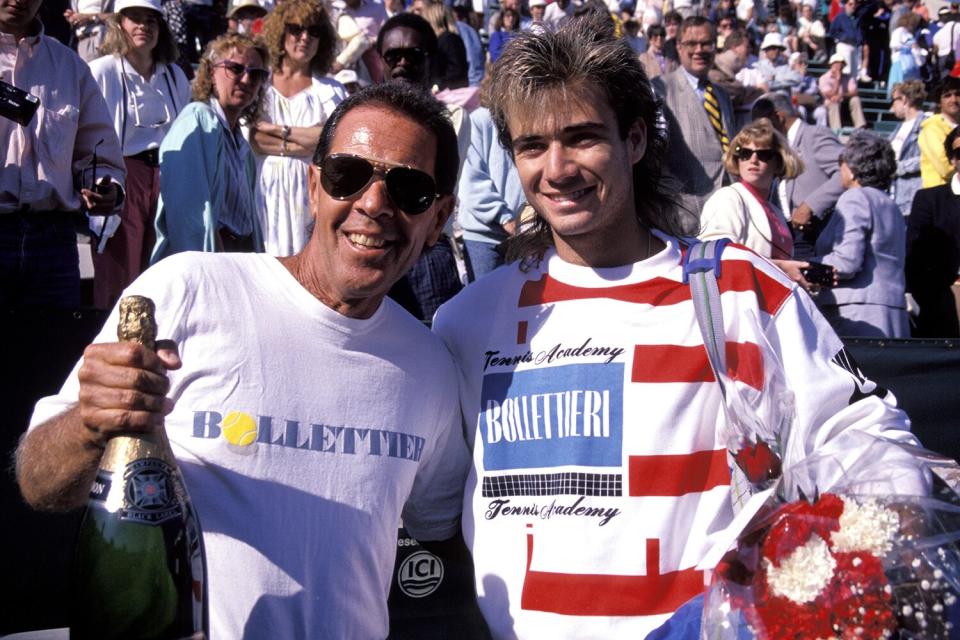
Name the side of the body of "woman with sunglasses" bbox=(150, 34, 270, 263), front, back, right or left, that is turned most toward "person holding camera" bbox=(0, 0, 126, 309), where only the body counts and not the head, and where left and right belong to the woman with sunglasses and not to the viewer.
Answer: right

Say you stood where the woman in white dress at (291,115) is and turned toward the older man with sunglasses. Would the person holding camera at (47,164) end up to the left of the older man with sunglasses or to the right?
right

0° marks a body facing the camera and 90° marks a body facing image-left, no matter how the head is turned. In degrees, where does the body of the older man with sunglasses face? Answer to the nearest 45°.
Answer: approximately 0°
